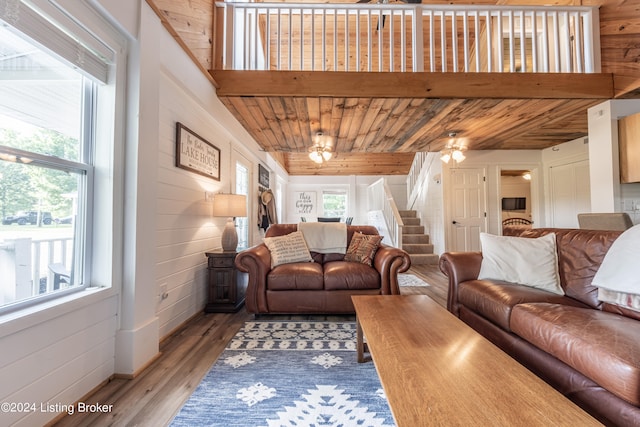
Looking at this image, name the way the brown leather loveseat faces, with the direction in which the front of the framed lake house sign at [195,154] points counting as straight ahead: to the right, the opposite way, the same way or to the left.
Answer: to the right

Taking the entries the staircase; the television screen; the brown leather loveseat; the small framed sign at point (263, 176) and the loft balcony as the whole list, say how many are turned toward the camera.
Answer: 4

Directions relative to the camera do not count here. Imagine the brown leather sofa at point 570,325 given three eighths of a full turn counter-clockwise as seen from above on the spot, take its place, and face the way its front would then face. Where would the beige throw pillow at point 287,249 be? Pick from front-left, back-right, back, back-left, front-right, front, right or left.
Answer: back

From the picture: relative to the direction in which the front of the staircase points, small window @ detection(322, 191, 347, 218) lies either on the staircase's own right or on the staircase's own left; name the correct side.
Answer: on the staircase's own right

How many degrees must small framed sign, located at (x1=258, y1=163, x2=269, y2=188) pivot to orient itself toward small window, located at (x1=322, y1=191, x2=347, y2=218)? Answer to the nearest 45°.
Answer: approximately 45° to its left

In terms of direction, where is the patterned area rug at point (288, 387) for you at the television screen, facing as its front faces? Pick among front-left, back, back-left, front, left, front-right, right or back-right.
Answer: front

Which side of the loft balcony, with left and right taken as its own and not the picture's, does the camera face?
front

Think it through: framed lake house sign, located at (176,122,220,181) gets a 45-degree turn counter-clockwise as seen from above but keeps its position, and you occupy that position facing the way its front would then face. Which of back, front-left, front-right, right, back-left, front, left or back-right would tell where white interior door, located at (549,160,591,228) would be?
front

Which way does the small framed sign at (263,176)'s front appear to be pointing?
to the viewer's right

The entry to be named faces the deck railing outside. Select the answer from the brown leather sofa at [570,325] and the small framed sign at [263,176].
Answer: the brown leather sofa
